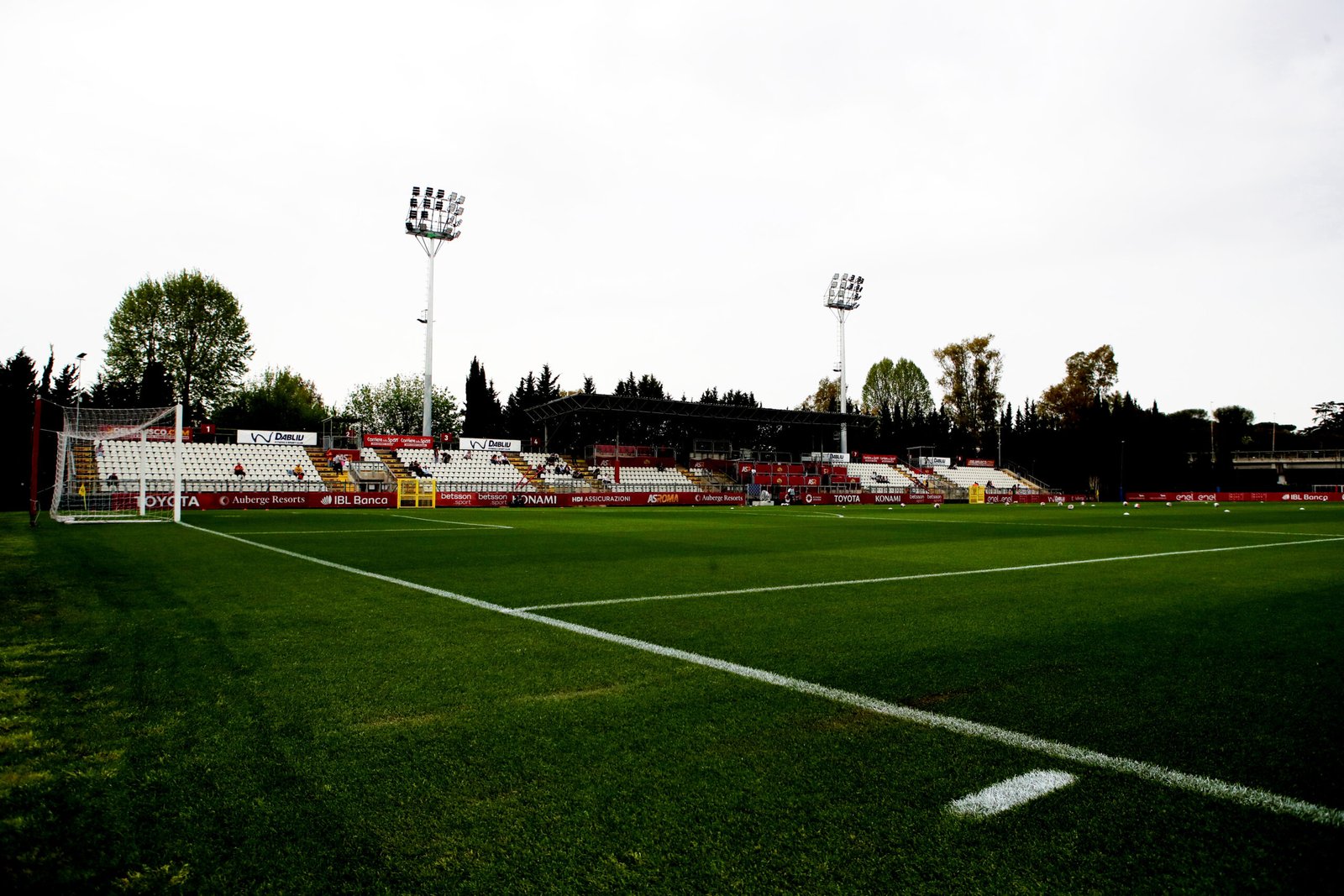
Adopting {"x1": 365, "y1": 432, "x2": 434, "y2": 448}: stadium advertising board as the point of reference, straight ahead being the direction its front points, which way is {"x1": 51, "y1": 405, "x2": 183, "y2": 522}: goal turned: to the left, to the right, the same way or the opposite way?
to the left

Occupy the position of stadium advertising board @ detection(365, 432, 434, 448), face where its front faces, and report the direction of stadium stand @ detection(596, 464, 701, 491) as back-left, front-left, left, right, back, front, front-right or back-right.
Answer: left

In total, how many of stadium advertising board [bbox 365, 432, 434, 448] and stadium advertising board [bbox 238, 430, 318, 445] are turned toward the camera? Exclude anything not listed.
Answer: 2

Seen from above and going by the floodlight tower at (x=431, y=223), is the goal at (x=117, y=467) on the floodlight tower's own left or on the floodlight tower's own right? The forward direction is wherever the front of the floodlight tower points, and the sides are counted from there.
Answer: on the floodlight tower's own right

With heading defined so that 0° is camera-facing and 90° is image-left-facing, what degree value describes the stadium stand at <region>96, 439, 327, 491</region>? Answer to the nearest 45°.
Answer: approximately 0°

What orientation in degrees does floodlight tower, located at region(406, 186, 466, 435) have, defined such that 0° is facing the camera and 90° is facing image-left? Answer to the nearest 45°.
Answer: approximately 315°

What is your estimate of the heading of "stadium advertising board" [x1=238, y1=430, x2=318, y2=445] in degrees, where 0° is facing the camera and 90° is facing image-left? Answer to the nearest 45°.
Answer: approximately 0°

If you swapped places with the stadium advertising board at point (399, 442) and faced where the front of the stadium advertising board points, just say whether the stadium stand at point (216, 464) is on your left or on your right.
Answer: on your right

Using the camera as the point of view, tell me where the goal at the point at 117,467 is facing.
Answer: facing to the right of the viewer

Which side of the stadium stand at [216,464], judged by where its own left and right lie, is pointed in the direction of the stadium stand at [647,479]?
left

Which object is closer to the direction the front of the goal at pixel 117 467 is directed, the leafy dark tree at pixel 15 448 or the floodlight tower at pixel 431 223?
the floodlight tower
